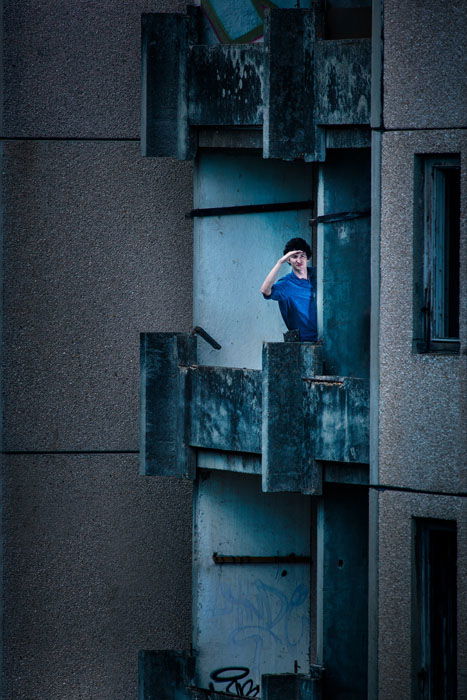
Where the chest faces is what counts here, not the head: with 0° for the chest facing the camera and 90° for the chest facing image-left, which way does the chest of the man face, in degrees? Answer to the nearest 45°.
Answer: approximately 315°
